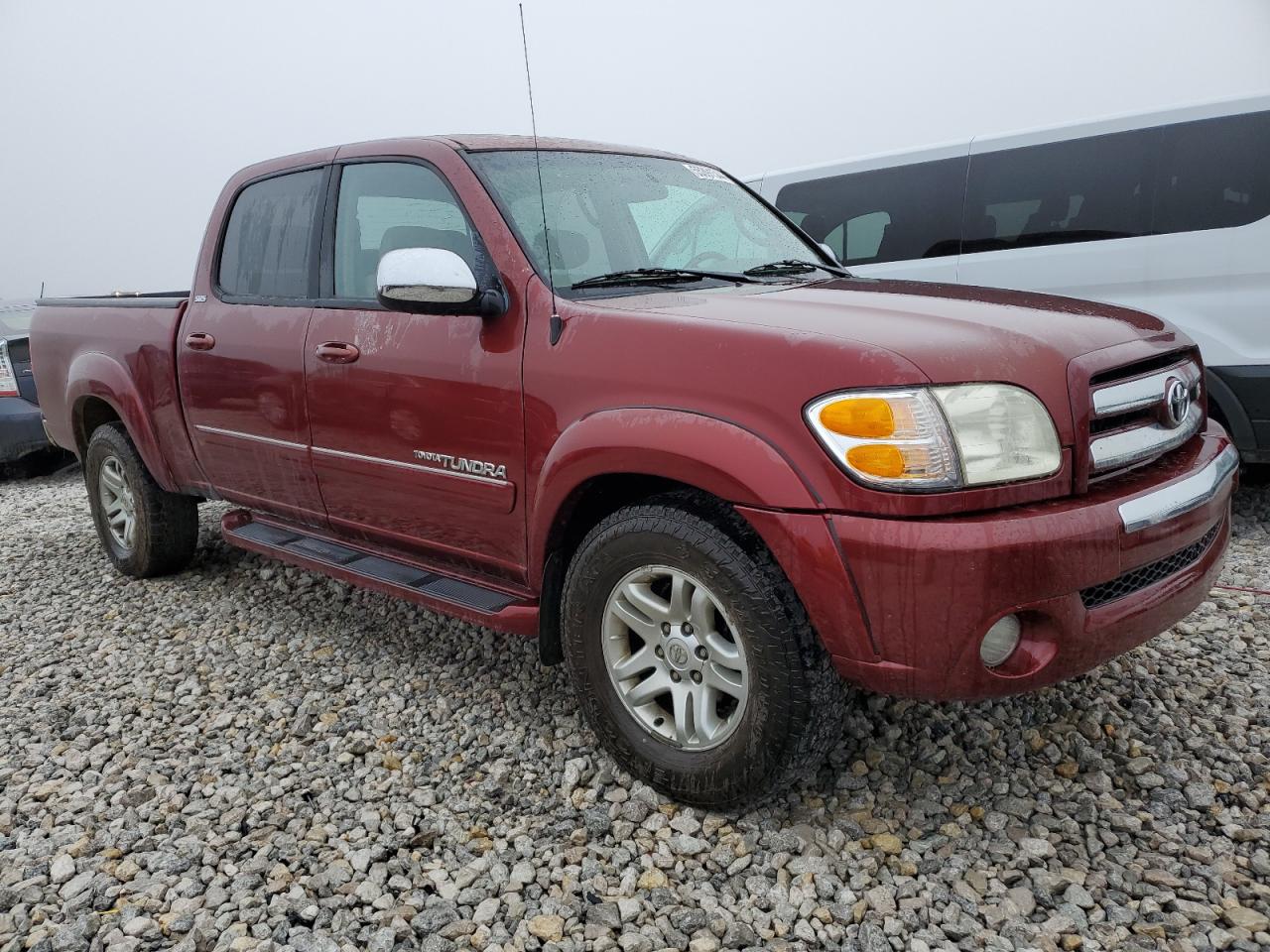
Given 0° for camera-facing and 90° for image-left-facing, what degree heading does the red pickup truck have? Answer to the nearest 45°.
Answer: approximately 315°

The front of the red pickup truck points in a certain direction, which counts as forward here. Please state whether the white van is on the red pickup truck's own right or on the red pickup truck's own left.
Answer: on the red pickup truck's own left
